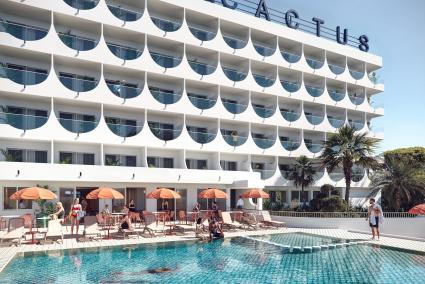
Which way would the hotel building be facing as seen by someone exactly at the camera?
facing the viewer and to the right of the viewer

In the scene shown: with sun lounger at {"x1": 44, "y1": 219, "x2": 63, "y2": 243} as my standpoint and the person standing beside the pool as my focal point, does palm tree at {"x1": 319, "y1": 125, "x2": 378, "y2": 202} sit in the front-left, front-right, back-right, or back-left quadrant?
front-left

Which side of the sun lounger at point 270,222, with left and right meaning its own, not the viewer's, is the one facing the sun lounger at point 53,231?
right

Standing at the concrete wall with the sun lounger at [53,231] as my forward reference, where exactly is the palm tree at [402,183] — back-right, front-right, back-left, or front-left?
back-right

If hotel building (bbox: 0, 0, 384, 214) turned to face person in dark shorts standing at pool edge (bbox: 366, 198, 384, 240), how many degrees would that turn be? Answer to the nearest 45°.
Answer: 0° — it already faces them

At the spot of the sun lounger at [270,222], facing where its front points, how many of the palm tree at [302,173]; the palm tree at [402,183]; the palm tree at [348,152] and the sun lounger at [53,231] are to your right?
1

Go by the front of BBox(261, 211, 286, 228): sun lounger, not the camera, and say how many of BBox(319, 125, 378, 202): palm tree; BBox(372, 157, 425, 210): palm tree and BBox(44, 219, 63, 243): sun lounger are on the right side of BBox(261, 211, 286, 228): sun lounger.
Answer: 1

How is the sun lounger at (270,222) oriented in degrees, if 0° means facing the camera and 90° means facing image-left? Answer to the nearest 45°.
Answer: approximately 315°

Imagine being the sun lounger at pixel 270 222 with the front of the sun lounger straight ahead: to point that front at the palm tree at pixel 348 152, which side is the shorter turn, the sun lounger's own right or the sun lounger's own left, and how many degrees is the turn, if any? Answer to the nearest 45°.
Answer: approximately 90° to the sun lounger's own left

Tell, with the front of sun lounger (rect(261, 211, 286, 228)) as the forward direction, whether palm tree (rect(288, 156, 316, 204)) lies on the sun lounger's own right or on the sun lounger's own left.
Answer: on the sun lounger's own left

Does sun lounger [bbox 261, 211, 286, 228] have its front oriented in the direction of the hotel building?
no

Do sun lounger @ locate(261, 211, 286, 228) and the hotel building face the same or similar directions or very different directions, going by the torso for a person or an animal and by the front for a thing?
same or similar directions

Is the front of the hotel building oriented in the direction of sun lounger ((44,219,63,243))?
no

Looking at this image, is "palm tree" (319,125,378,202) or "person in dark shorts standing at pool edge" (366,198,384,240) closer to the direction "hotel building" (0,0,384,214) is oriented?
the person in dark shorts standing at pool edge

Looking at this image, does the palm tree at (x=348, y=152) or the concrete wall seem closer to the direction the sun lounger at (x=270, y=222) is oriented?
the concrete wall

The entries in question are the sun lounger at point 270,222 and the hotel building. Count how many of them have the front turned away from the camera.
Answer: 0
